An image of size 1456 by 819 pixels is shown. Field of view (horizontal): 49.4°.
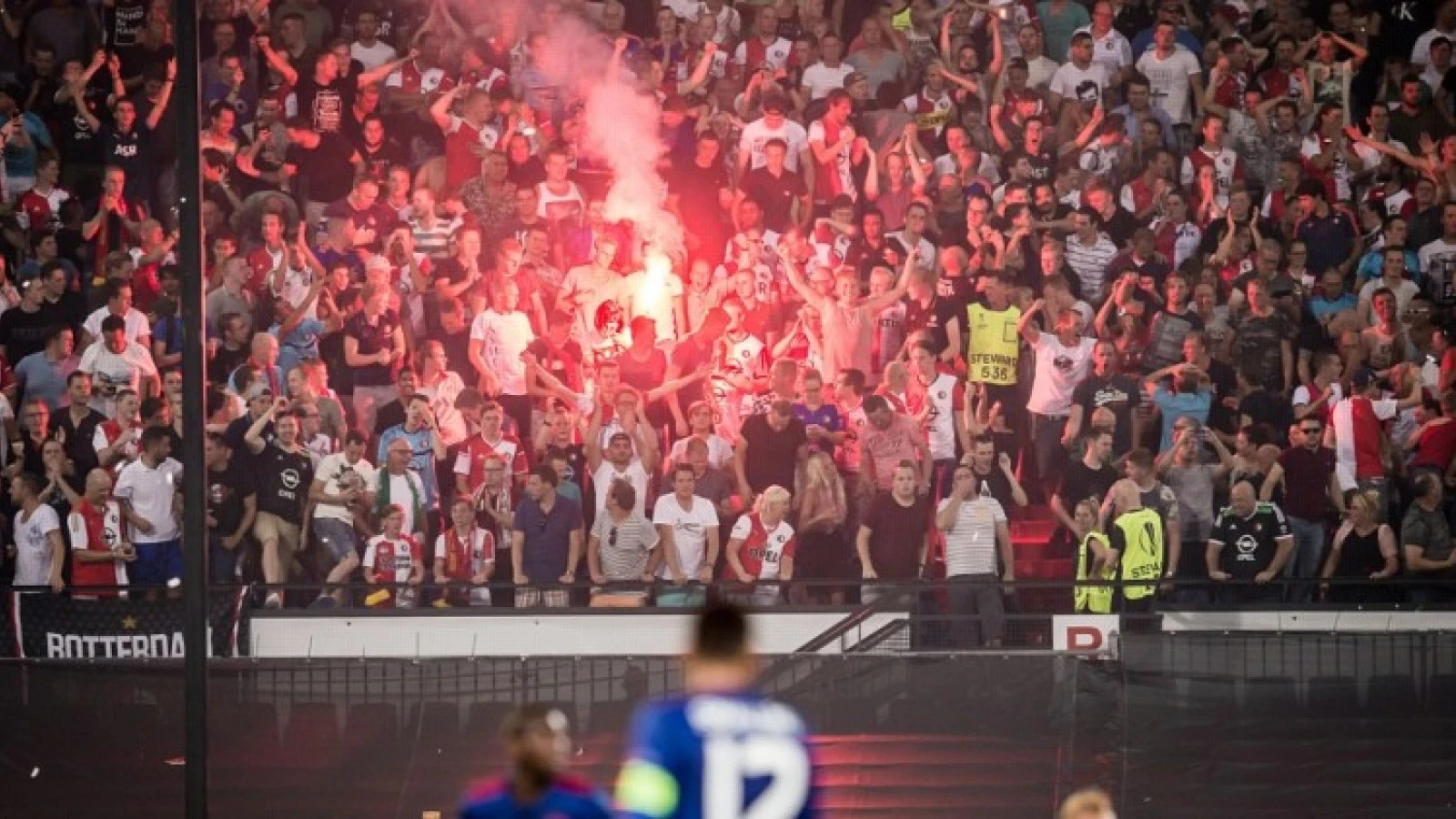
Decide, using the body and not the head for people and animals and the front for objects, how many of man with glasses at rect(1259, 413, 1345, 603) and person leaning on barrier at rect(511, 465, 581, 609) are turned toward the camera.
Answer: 2

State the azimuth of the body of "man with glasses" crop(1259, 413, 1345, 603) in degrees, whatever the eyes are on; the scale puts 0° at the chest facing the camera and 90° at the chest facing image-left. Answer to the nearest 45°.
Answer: approximately 0°

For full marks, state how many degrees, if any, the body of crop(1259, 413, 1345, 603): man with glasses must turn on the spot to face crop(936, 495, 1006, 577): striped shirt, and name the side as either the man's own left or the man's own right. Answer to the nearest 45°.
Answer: approximately 45° to the man's own right

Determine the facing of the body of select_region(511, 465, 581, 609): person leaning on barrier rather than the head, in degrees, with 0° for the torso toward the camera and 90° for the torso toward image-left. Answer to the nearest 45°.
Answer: approximately 0°

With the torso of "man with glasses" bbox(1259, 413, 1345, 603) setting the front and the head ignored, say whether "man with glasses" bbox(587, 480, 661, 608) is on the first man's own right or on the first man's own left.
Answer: on the first man's own right

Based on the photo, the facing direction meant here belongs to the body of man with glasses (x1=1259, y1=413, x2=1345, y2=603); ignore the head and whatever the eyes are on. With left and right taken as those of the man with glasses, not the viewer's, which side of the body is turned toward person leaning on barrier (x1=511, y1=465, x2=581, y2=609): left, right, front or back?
right
